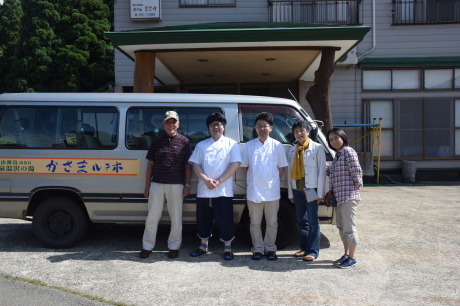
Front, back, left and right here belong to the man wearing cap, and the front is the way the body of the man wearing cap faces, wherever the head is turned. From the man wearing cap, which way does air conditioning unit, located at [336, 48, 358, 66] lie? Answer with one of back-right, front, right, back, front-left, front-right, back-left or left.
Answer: back-left

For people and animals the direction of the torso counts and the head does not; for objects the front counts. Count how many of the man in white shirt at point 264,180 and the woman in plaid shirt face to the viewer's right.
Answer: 0

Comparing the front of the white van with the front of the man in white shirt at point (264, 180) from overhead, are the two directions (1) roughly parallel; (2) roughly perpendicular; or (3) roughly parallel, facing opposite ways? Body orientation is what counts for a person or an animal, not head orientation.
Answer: roughly perpendicular

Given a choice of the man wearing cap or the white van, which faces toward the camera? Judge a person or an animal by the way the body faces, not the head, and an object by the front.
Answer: the man wearing cap

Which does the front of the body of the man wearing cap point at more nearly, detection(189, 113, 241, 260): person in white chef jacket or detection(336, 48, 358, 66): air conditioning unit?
the person in white chef jacket

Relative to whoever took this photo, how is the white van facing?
facing to the right of the viewer

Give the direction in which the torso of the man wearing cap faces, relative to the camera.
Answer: toward the camera

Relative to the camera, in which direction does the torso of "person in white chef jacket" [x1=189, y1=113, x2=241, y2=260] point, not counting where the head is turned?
toward the camera

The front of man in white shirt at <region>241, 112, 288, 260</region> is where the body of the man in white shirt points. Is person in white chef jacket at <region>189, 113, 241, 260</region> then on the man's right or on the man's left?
on the man's right

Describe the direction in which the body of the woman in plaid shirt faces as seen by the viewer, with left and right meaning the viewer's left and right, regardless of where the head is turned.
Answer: facing the viewer and to the left of the viewer

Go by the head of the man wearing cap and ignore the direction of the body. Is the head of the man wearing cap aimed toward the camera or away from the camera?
toward the camera

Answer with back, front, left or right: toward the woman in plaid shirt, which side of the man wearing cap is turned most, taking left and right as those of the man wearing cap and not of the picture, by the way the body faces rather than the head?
left

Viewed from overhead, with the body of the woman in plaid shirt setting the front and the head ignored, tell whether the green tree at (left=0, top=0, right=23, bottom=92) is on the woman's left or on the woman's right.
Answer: on the woman's right
